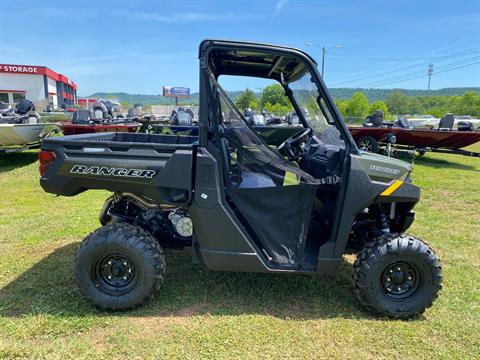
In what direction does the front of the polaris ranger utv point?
to the viewer's right

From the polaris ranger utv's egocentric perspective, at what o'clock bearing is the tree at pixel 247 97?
The tree is roughly at 9 o'clock from the polaris ranger utv.

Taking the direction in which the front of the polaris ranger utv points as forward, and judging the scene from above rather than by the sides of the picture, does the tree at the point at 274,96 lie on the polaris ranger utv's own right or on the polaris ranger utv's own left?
on the polaris ranger utv's own left
